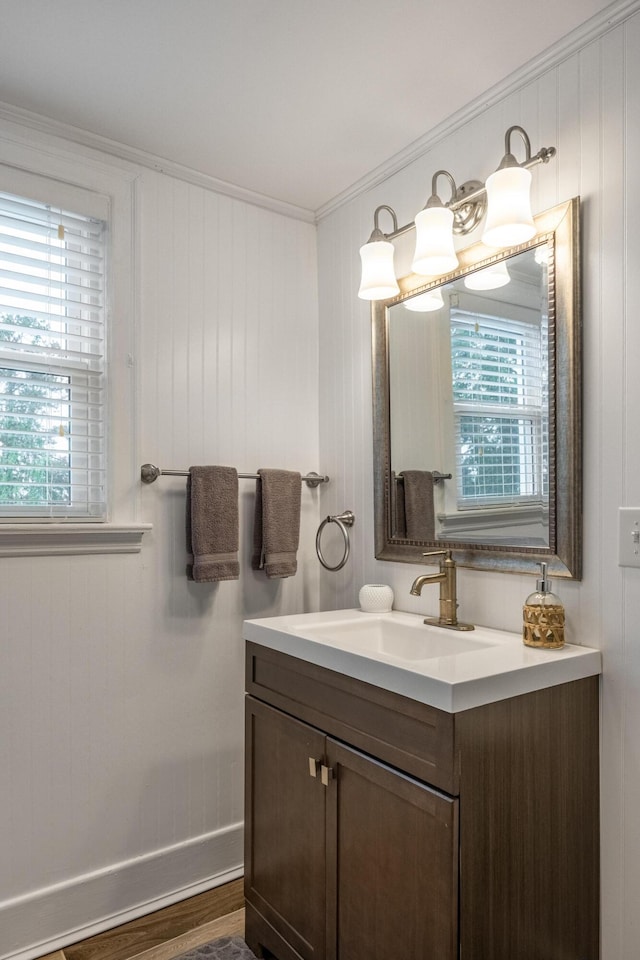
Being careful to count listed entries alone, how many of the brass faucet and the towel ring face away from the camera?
0

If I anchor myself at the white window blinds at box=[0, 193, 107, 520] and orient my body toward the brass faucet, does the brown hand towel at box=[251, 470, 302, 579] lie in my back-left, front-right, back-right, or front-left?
front-left

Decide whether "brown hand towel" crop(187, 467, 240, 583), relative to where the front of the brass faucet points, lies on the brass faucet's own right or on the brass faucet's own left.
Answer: on the brass faucet's own right

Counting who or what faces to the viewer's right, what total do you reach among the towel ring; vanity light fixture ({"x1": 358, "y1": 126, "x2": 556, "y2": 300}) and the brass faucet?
0

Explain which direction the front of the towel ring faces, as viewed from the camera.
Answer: facing the viewer and to the left of the viewer

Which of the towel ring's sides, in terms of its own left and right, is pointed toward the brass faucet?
left
